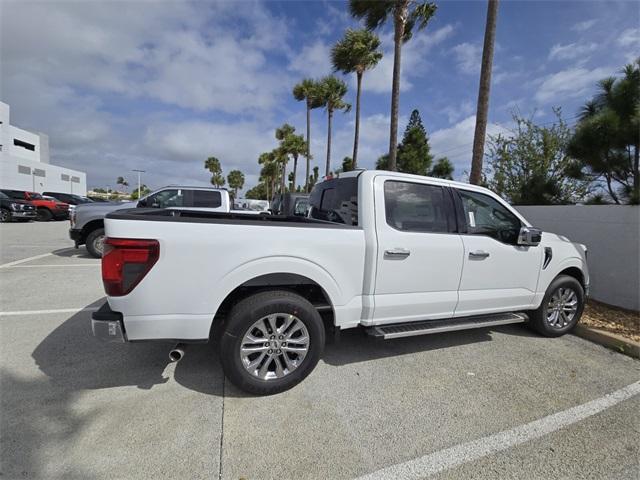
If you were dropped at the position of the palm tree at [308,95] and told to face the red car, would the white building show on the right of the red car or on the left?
right

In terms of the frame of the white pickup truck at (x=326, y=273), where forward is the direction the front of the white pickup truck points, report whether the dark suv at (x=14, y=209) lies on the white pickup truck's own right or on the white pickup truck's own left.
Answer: on the white pickup truck's own left

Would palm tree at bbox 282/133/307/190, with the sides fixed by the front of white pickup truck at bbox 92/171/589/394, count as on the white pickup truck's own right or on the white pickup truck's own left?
on the white pickup truck's own left

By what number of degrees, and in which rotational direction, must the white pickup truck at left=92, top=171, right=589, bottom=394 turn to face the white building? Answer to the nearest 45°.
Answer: approximately 90° to its left

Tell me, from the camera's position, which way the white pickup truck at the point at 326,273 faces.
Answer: facing away from the viewer and to the right of the viewer

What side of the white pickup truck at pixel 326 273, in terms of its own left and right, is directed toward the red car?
left
